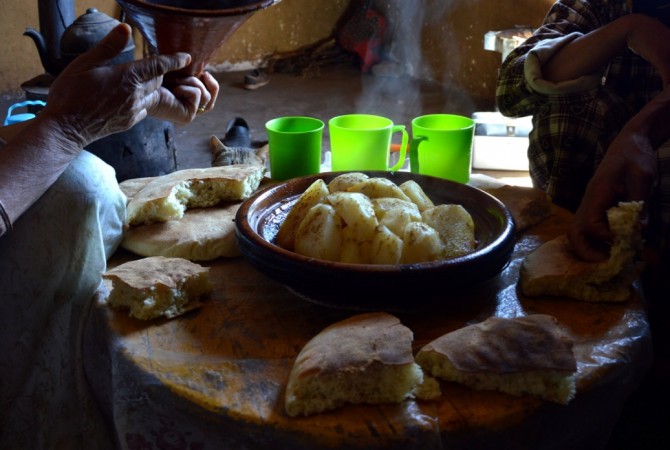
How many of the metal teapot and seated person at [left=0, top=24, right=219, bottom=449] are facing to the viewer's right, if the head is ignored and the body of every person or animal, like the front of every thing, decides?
1

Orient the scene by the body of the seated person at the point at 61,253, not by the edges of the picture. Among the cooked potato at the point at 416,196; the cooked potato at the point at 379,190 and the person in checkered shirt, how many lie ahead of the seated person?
3

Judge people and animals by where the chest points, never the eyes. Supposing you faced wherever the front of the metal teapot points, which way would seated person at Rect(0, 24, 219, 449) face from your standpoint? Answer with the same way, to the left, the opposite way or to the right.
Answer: the opposite way

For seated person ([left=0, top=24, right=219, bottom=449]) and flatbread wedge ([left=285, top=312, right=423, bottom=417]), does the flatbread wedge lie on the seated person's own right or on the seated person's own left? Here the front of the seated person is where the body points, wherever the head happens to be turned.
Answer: on the seated person's own right

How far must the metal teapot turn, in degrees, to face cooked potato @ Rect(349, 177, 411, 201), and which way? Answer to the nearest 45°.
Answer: approximately 90° to its left

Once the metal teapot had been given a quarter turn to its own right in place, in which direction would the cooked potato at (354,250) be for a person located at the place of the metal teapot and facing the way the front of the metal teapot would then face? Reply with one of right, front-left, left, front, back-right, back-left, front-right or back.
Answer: back

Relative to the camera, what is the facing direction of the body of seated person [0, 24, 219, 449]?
to the viewer's right

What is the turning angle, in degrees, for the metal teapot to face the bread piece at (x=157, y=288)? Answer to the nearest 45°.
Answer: approximately 90° to its left

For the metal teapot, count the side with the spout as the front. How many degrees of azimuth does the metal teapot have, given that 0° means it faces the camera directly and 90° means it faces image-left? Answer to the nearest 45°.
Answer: approximately 90°

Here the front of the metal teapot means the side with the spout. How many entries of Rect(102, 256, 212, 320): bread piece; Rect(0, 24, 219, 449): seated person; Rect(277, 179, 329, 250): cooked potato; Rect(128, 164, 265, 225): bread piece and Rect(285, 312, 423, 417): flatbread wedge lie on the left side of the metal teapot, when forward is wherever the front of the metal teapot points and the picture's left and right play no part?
5

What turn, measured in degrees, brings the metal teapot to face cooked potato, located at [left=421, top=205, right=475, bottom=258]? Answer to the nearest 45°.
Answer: approximately 90° to its left

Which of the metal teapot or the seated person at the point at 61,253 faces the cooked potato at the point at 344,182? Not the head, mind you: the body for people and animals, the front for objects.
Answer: the seated person
